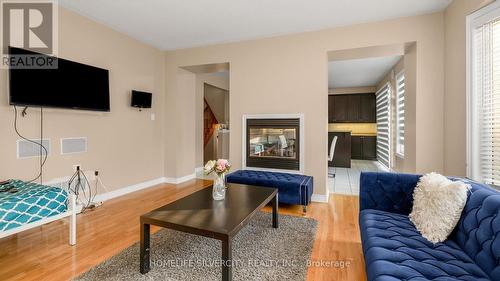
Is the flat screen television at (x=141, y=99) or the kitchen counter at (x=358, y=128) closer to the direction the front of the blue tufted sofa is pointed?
the flat screen television

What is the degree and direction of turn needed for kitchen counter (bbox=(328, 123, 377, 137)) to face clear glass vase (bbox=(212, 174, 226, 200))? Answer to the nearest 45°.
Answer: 0° — it already faces it

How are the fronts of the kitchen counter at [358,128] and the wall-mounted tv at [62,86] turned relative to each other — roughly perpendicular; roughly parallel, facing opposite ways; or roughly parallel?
roughly perpendicular

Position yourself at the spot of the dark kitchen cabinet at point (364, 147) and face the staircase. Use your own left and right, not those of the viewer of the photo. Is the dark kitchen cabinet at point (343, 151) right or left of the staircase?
left

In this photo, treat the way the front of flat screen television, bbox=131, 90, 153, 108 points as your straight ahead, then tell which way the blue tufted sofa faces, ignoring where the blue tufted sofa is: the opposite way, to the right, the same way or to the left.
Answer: the opposite way

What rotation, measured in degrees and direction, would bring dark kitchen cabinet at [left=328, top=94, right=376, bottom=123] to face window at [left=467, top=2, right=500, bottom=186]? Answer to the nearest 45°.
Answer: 0° — it already faces it
